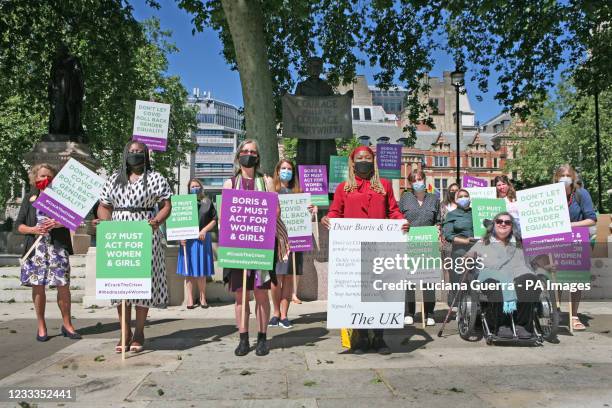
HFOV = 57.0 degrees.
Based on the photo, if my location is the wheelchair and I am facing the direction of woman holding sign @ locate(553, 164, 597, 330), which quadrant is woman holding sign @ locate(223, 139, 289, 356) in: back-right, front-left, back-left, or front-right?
back-left

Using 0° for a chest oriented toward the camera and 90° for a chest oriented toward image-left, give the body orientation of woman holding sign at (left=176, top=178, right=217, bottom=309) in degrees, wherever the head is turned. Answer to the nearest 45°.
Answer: approximately 0°

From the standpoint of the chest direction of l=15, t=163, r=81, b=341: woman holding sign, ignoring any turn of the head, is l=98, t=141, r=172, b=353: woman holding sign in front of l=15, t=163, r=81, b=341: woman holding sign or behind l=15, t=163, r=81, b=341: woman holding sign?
in front

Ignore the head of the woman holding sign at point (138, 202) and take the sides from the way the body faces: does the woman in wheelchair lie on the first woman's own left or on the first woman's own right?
on the first woman's own left

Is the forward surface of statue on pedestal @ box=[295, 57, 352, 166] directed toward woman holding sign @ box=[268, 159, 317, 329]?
yes

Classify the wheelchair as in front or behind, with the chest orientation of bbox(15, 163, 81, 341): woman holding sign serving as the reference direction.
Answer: in front

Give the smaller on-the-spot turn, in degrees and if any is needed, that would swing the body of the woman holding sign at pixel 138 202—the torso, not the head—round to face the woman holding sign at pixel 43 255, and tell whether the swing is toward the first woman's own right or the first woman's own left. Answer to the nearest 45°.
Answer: approximately 135° to the first woman's own right

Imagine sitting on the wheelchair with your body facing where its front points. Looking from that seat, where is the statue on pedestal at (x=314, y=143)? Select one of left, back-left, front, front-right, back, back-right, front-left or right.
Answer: back-right

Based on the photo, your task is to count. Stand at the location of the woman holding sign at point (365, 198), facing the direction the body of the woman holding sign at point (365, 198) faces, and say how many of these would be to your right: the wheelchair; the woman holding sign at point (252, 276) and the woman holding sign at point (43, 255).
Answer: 2

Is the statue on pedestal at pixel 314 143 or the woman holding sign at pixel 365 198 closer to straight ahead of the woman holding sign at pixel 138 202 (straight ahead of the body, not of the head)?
the woman holding sign
